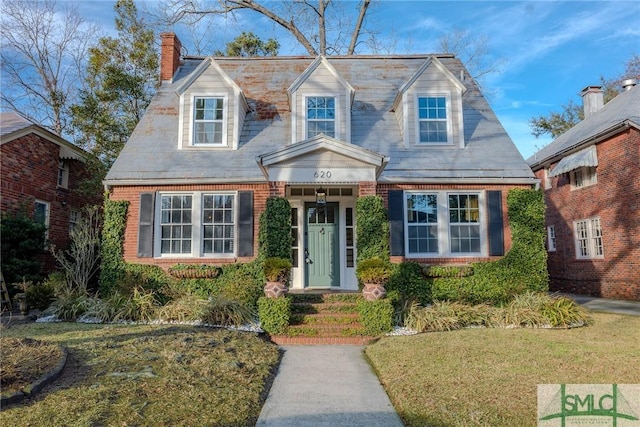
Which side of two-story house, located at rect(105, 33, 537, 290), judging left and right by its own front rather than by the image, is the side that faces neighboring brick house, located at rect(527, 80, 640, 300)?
left

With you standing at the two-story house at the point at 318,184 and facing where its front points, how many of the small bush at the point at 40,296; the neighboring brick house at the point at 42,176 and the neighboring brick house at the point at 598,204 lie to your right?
2

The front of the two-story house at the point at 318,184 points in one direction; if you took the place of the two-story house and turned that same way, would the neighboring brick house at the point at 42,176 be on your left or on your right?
on your right

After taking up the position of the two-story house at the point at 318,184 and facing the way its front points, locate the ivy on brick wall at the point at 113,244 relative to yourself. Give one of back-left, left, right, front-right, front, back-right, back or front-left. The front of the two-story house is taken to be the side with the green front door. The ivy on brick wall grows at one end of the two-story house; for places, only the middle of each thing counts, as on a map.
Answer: right

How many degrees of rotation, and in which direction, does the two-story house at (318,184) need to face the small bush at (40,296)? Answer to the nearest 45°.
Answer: approximately 90° to its right

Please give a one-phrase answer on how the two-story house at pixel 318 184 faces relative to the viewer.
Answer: facing the viewer

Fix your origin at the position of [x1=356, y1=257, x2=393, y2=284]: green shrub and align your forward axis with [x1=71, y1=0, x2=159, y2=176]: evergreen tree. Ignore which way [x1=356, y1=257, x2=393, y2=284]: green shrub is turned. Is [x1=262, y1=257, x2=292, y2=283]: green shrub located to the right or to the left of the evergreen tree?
left

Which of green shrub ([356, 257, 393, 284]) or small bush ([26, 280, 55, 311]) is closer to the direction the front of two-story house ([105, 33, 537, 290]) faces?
the green shrub

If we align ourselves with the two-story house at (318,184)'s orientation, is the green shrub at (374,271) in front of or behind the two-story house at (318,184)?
in front

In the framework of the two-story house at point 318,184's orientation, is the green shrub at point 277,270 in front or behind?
in front

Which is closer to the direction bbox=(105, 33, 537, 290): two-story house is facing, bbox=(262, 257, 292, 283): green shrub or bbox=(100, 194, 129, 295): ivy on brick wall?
the green shrub
